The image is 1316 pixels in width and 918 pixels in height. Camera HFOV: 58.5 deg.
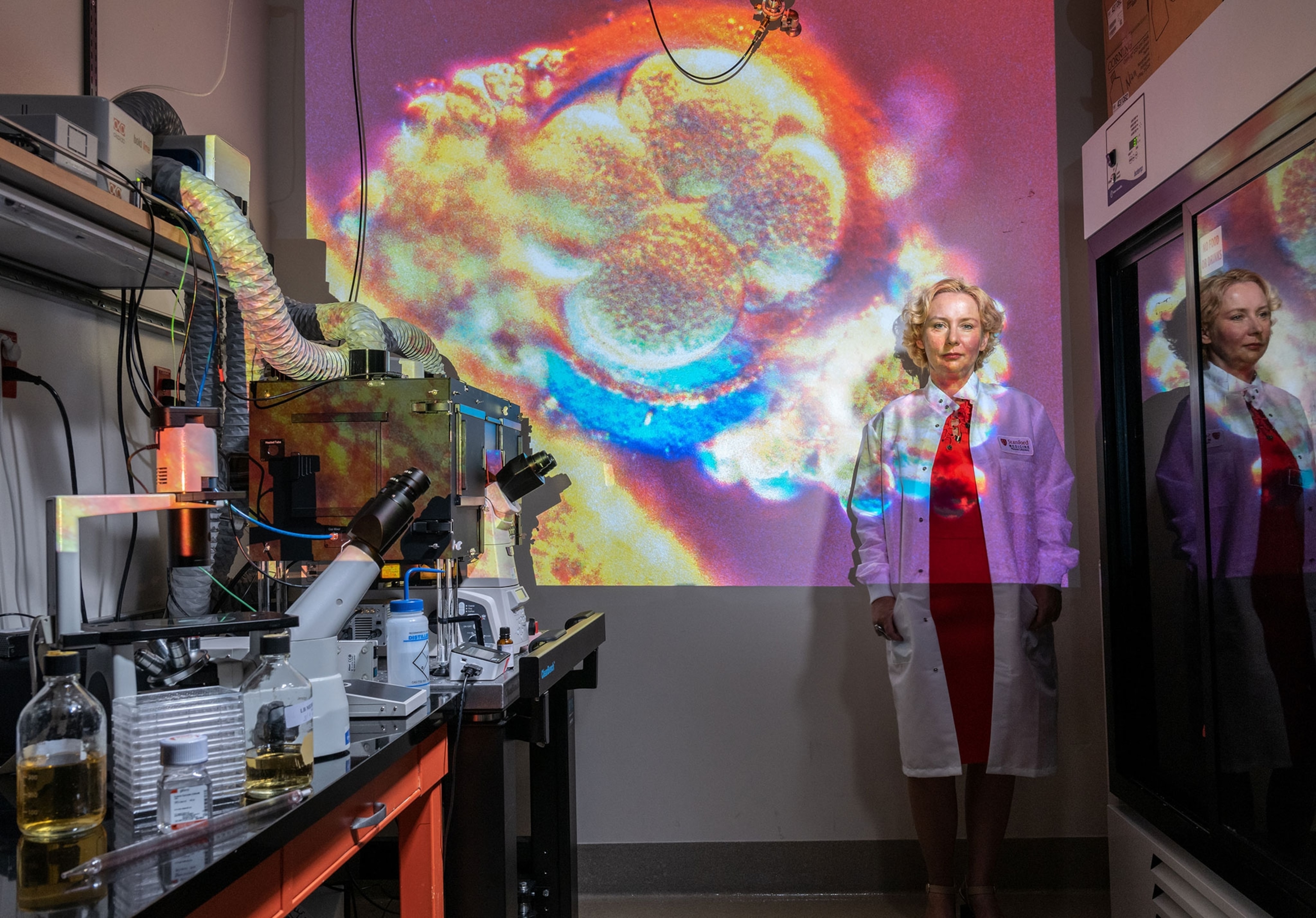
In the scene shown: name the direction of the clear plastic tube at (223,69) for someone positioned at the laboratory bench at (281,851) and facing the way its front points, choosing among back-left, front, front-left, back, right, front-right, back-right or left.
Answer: back-left

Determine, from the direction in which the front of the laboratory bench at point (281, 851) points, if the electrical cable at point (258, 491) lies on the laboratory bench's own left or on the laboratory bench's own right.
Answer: on the laboratory bench's own left

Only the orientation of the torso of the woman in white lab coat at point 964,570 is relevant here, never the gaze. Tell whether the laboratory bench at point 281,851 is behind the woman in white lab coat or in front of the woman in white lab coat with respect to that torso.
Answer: in front

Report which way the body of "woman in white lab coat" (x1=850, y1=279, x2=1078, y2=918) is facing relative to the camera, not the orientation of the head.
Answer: toward the camera

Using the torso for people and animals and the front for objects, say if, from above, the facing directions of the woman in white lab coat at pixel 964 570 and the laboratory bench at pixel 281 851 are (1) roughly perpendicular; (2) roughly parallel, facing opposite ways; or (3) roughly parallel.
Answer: roughly perpendicular

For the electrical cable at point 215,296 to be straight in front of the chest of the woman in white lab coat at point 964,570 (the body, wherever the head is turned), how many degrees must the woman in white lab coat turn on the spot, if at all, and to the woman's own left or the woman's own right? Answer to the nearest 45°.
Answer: approximately 45° to the woman's own right

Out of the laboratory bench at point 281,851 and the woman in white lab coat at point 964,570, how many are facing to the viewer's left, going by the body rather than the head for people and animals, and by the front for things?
0

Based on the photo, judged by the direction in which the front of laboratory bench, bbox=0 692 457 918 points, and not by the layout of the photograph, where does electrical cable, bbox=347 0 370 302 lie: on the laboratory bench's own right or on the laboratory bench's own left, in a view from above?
on the laboratory bench's own left

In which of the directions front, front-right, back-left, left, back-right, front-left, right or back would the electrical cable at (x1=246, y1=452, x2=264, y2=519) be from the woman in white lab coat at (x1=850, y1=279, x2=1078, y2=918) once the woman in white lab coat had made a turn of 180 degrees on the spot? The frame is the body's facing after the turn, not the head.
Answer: back-left

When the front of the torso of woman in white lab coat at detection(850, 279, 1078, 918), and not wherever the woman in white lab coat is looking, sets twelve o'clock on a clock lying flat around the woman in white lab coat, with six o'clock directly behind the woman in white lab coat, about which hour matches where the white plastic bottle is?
The white plastic bottle is roughly at 1 o'clock from the woman in white lab coat.
